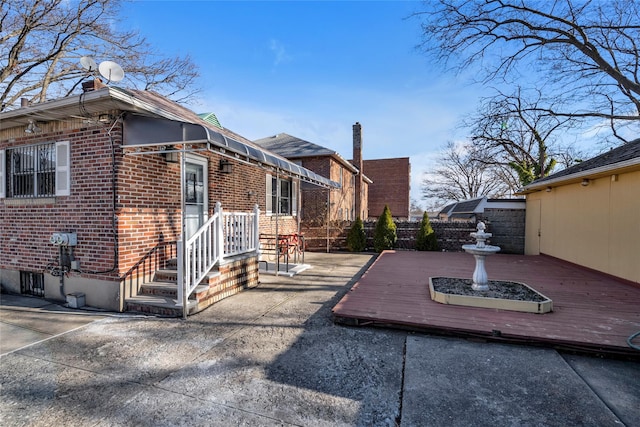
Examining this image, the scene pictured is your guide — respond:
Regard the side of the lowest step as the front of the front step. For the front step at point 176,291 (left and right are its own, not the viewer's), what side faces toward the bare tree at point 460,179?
back

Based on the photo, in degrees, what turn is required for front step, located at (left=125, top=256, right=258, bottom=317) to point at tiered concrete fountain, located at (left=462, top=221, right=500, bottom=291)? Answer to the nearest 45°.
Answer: approximately 135° to its left

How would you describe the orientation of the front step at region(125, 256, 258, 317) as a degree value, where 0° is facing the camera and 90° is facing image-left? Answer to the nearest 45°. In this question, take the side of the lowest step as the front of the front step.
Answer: approximately 45°

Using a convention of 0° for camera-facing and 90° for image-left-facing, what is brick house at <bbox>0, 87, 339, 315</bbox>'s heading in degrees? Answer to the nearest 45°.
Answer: approximately 315°

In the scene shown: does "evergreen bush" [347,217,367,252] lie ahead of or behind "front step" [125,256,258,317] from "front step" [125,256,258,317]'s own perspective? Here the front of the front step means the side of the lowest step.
behind
